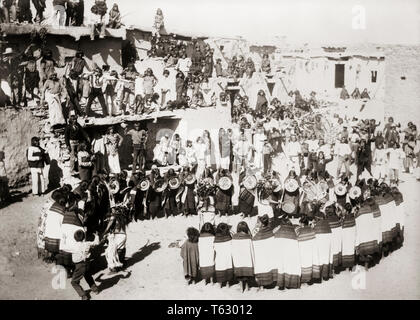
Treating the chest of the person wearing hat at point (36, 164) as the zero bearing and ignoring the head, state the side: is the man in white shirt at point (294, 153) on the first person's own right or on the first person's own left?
on the first person's own left

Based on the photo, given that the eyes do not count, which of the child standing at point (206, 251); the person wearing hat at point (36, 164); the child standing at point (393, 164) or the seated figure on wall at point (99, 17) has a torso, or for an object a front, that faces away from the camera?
the child standing at point (206, 251)

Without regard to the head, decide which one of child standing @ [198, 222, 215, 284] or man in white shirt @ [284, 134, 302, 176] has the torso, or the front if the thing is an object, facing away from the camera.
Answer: the child standing

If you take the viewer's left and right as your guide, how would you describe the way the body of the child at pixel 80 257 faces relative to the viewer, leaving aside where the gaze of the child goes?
facing away from the viewer and to the right of the viewer

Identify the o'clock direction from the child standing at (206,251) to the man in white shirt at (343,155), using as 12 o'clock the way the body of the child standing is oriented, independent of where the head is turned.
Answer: The man in white shirt is roughly at 1 o'clock from the child standing.

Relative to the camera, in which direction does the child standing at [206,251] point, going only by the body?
away from the camera

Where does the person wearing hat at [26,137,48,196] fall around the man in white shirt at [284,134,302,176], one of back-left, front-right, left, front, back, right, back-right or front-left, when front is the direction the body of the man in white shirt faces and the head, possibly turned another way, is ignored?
front-right

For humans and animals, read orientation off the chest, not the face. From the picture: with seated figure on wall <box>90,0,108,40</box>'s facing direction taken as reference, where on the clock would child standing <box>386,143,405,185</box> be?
The child standing is roughly at 10 o'clock from the seated figure on wall.
